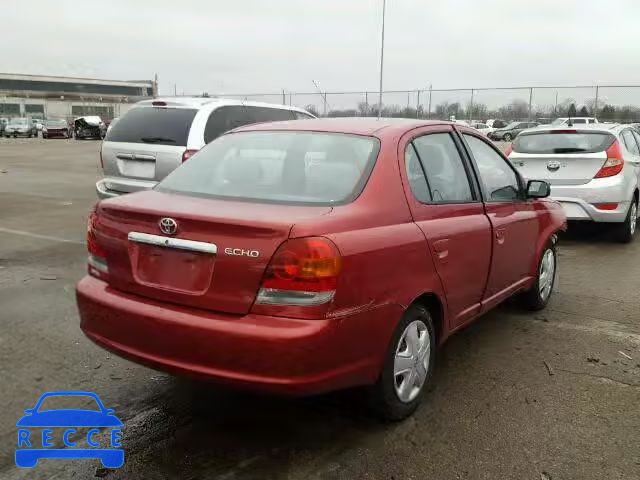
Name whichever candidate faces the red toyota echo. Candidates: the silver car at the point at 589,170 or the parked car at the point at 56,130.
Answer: the parked car

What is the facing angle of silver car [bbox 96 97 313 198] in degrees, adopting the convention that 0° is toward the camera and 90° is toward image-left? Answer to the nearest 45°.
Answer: approximately 225°

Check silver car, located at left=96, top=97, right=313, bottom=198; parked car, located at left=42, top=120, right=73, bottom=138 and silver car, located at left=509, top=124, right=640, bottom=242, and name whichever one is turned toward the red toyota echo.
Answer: the parked car

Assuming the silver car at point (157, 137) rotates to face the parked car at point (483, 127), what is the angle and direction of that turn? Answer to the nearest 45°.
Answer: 0° — it already faces it

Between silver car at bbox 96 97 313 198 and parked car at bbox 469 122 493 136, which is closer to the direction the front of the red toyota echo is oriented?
the parked car

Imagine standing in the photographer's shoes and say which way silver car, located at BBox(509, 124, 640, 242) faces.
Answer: facing away from the viewer and to the right of the viewer

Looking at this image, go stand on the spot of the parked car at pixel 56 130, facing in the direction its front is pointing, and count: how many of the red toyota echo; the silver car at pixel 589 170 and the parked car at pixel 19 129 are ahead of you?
2

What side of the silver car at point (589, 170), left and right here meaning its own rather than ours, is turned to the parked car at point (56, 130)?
left

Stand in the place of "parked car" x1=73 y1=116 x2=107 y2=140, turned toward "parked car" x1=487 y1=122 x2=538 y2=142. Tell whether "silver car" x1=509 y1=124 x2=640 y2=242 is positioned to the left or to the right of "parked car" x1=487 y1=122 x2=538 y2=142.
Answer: right

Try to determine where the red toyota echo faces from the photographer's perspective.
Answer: facing away from the viewer and to the right of the viewer
